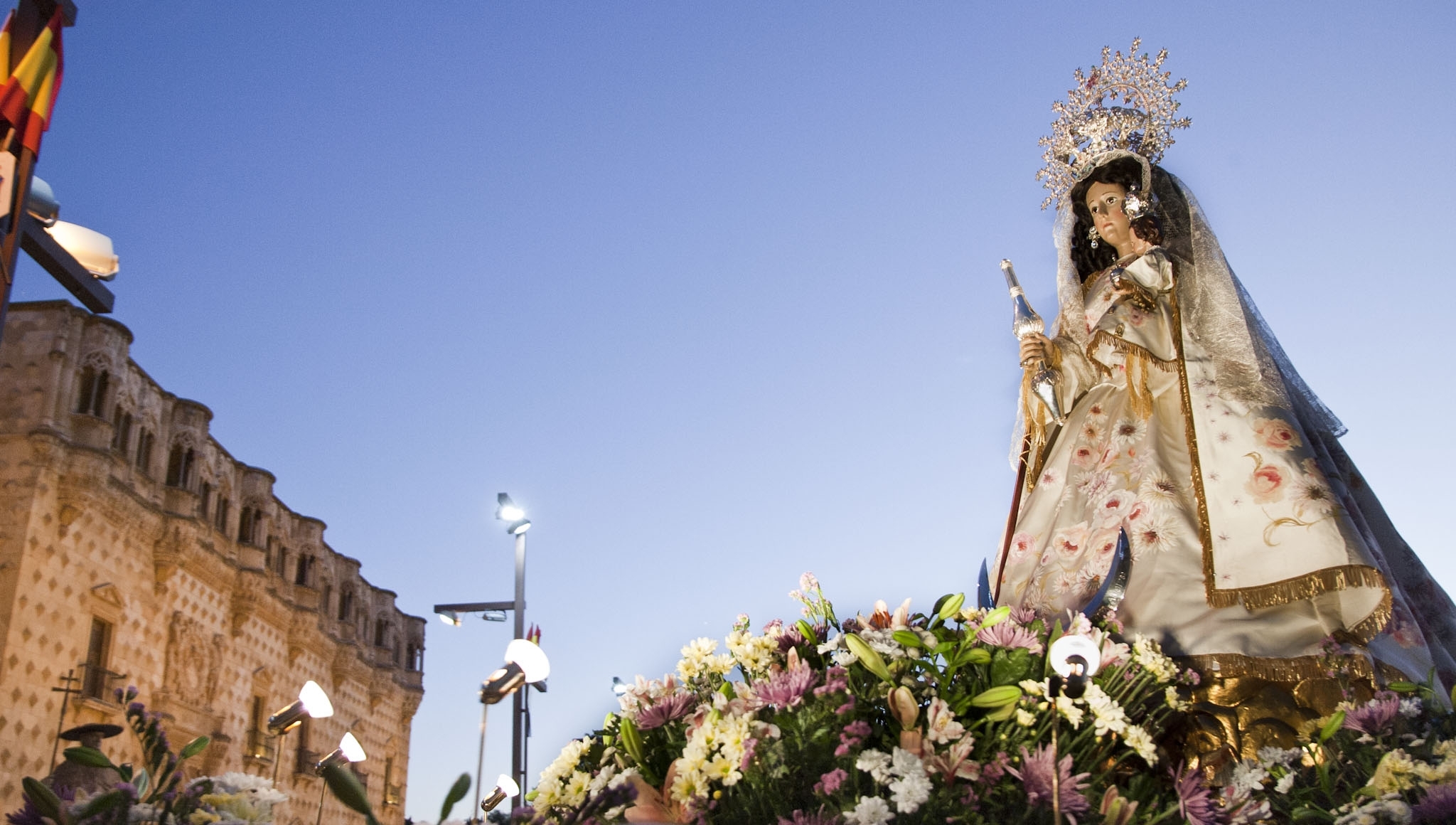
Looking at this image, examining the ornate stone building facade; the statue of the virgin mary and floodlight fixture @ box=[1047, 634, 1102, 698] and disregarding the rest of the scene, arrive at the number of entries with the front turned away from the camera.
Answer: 0

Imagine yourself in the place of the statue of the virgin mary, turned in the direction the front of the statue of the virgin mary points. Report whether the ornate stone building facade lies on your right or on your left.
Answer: on your right

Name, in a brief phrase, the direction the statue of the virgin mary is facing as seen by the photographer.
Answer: facing the viewer and to the left of the viewer

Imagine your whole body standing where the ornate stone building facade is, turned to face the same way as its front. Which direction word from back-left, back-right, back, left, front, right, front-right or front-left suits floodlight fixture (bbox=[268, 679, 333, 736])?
front-right

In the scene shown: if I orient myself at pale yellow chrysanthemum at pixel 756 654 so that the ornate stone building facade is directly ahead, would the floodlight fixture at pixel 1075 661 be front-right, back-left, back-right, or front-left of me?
back-right

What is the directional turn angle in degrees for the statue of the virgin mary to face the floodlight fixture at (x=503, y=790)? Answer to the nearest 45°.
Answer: approximately 90° to its right

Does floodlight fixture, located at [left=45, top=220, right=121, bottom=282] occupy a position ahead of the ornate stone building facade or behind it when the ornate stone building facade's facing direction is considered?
ahead

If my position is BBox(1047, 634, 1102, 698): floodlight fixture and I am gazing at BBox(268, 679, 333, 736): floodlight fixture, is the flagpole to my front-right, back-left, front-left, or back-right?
front-left

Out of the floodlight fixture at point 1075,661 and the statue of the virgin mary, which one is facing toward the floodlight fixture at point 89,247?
the statue of the virgin mary

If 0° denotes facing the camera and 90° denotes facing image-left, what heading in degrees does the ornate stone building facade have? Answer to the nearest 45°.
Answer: approximately 315°

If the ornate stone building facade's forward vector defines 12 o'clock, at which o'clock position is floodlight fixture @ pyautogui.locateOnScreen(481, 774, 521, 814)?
The floodlight fixture is roughly at 1 o'clock from the ornate stone building facade.

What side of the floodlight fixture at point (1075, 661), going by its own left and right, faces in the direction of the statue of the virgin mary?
back

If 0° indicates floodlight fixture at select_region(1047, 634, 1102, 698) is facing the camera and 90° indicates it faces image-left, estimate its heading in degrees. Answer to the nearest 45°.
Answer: approximately 0°

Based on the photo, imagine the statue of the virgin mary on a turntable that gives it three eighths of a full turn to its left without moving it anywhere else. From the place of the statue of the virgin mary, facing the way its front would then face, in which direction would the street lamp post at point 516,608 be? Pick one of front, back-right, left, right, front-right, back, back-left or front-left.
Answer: back-left

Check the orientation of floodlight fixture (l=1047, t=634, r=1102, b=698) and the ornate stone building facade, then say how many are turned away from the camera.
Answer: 0

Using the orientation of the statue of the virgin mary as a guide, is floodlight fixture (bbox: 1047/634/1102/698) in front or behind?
in front
